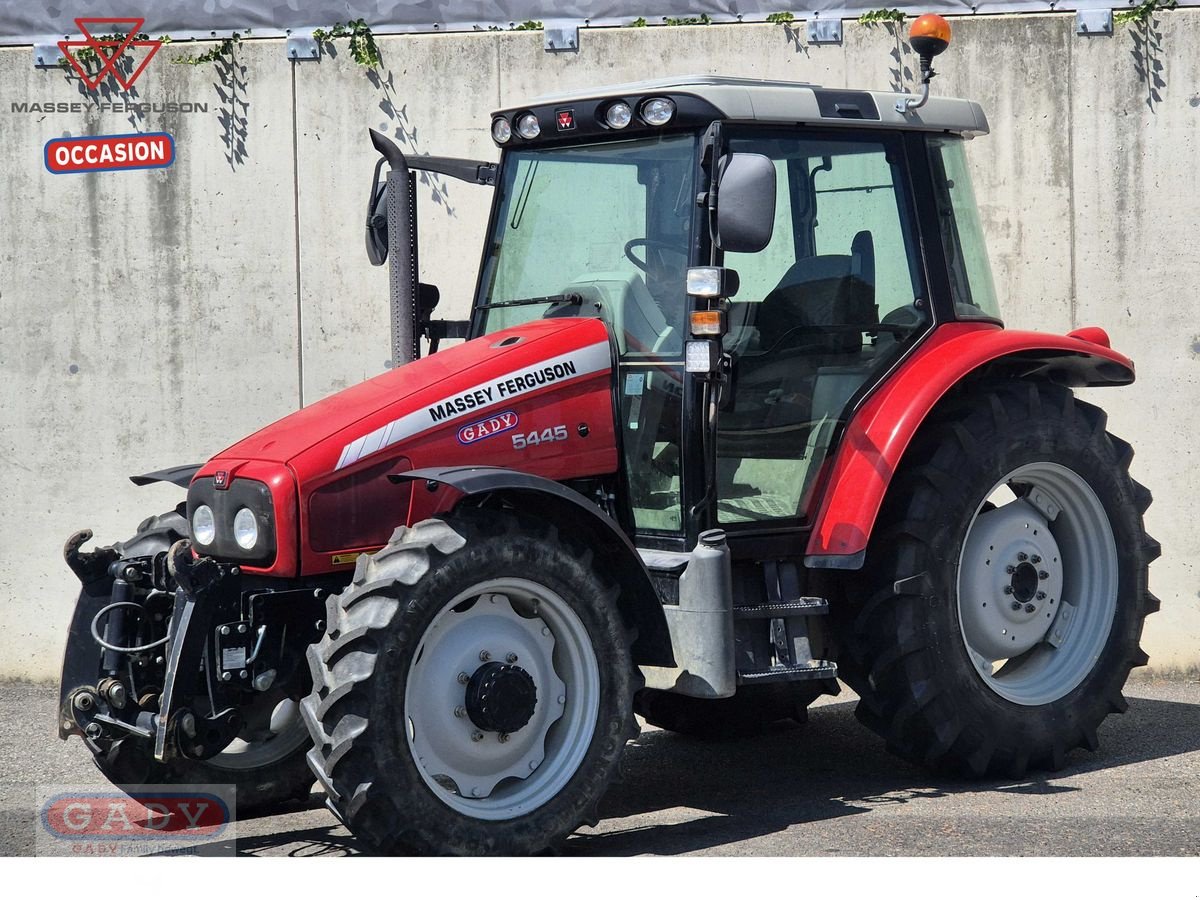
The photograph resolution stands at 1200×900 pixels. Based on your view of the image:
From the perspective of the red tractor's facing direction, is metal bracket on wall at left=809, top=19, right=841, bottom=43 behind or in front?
behind

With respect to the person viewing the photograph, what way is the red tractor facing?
facing the viewer and to the left of the viewer

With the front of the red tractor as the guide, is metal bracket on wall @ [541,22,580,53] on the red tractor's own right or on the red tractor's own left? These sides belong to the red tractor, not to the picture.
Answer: on the red tractor's own right

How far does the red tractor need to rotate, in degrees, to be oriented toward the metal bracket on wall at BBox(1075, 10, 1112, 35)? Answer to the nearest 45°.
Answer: approximately 180°
